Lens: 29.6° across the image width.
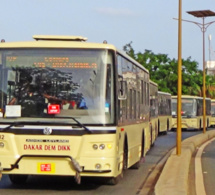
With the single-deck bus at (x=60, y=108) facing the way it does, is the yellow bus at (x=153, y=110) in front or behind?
behind

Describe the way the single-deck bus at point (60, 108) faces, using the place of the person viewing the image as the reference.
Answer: facing the viewer

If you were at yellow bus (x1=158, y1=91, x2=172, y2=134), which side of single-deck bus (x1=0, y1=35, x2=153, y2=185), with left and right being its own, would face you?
back
